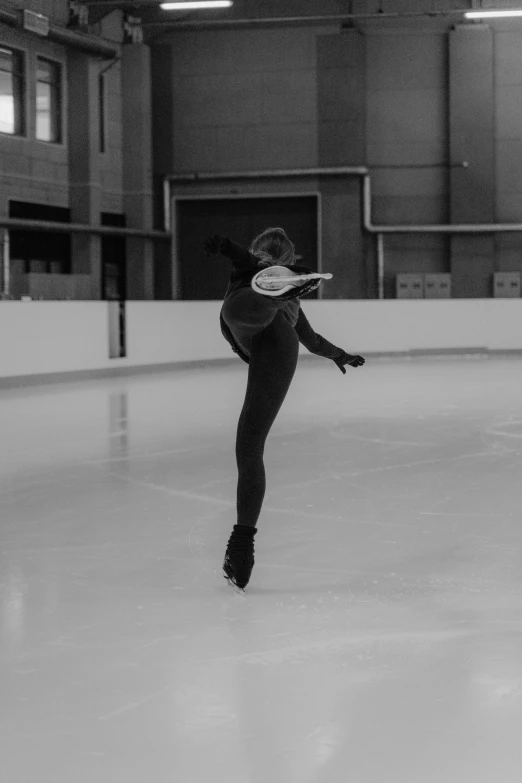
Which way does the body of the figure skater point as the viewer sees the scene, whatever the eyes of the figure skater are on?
away from the camera

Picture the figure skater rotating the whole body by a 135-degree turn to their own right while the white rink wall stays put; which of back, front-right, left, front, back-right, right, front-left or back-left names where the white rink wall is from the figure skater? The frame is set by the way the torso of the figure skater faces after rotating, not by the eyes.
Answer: back-left

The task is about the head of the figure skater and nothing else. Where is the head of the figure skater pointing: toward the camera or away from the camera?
away from the camera

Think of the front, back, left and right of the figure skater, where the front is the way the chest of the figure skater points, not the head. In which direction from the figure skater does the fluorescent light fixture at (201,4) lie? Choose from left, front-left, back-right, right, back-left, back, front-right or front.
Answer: front
